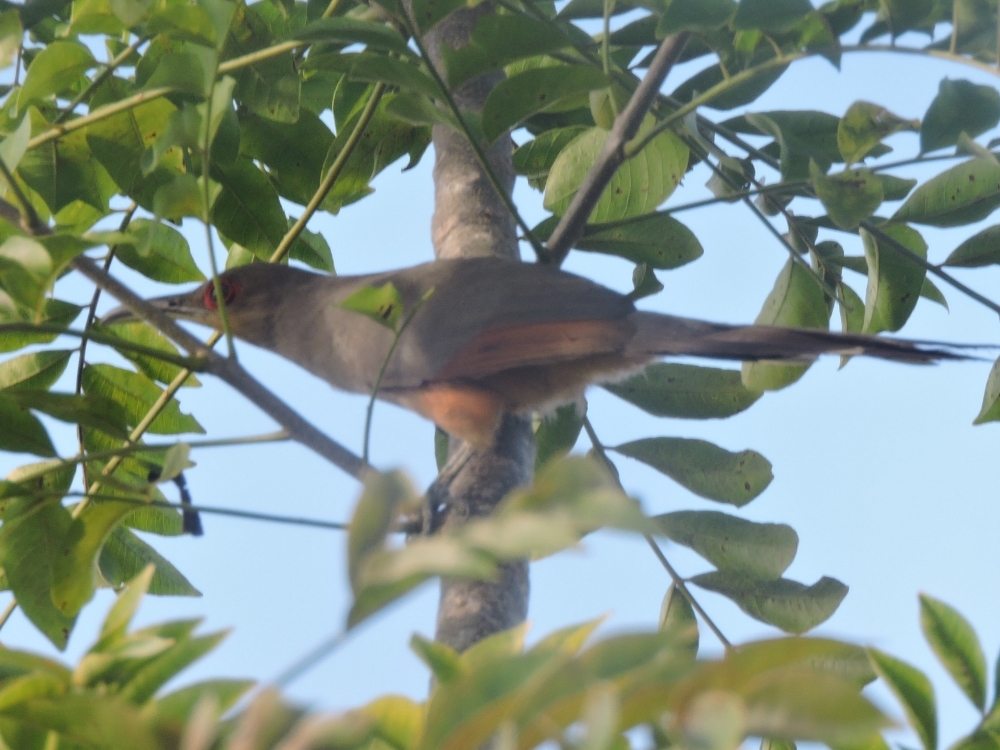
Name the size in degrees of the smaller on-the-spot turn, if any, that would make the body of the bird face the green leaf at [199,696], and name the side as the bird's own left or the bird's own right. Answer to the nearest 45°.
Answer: approximately 90° to the bird's own left

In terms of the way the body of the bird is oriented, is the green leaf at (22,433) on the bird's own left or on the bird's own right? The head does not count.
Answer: on the bird's own left

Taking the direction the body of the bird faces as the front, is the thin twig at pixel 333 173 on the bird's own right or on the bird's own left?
on the bird's own left

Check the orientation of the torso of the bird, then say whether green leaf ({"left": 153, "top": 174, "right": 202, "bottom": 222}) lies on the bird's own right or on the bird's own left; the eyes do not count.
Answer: on the bird's own left

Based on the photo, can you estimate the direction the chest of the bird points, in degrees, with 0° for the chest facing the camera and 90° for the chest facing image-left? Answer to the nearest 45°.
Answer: approximately 90°

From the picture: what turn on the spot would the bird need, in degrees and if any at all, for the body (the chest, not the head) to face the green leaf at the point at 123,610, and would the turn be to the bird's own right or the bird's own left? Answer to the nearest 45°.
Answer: approximately 90° to the bird's own left
